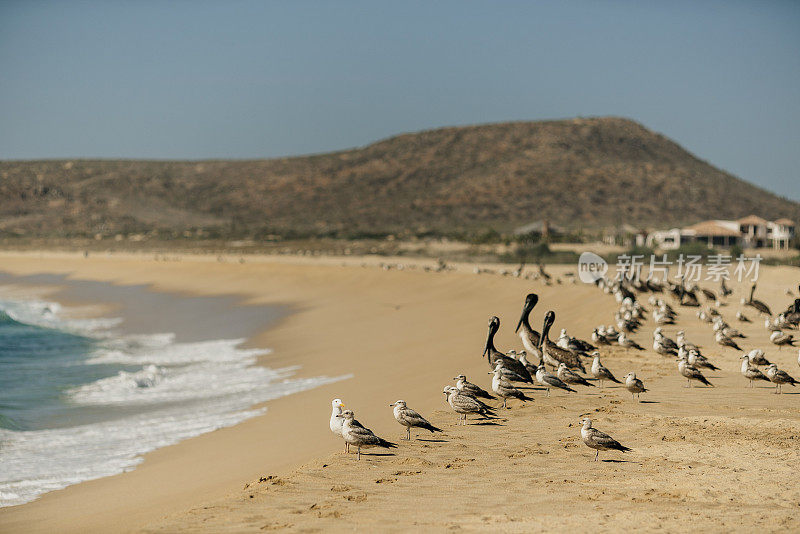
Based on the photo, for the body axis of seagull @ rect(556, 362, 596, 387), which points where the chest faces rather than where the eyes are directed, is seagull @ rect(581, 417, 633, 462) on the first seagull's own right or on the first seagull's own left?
on the first seagull's own left

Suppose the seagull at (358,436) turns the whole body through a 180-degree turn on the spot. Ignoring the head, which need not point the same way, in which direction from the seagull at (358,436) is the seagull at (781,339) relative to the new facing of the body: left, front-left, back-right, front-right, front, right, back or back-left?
front-left

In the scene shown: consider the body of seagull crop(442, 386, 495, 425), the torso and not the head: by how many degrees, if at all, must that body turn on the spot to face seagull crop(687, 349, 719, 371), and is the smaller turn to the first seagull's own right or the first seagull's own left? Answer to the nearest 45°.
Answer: approximately 135° to the first seagull's own right

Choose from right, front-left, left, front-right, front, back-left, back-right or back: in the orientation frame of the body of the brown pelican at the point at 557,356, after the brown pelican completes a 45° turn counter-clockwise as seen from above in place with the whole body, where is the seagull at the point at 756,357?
back-left

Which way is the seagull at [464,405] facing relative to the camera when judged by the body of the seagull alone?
to the viewer's left

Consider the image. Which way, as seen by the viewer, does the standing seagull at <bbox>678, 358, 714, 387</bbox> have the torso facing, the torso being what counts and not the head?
to the viewer's left

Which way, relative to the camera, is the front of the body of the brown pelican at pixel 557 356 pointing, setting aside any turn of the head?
to the viewer's left

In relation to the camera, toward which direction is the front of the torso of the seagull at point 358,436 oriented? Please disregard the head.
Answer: to the viewer's left

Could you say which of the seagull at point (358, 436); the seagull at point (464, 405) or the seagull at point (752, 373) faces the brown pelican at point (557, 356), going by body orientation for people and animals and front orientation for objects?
the seagull at point (752, 373)

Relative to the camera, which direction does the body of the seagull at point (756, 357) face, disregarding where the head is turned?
to the viewer's left

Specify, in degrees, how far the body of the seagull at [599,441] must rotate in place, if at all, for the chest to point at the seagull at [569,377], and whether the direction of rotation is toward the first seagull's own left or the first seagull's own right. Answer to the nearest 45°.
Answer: approximately 90° to the first seagull's own right

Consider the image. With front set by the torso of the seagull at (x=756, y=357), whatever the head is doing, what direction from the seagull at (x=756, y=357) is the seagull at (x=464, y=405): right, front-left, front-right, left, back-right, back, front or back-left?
front-left

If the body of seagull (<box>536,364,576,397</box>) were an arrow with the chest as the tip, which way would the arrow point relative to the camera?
to the viewer's left

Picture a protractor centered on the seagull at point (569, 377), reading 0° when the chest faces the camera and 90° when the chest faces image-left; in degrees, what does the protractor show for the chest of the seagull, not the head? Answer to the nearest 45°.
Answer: approximately 90°

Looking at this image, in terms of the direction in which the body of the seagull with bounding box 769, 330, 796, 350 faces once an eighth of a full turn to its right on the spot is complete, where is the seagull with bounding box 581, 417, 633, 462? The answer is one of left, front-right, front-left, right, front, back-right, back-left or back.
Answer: back-left

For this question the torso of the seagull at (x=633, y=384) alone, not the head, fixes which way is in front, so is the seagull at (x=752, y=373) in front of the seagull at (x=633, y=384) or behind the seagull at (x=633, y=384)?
behind
